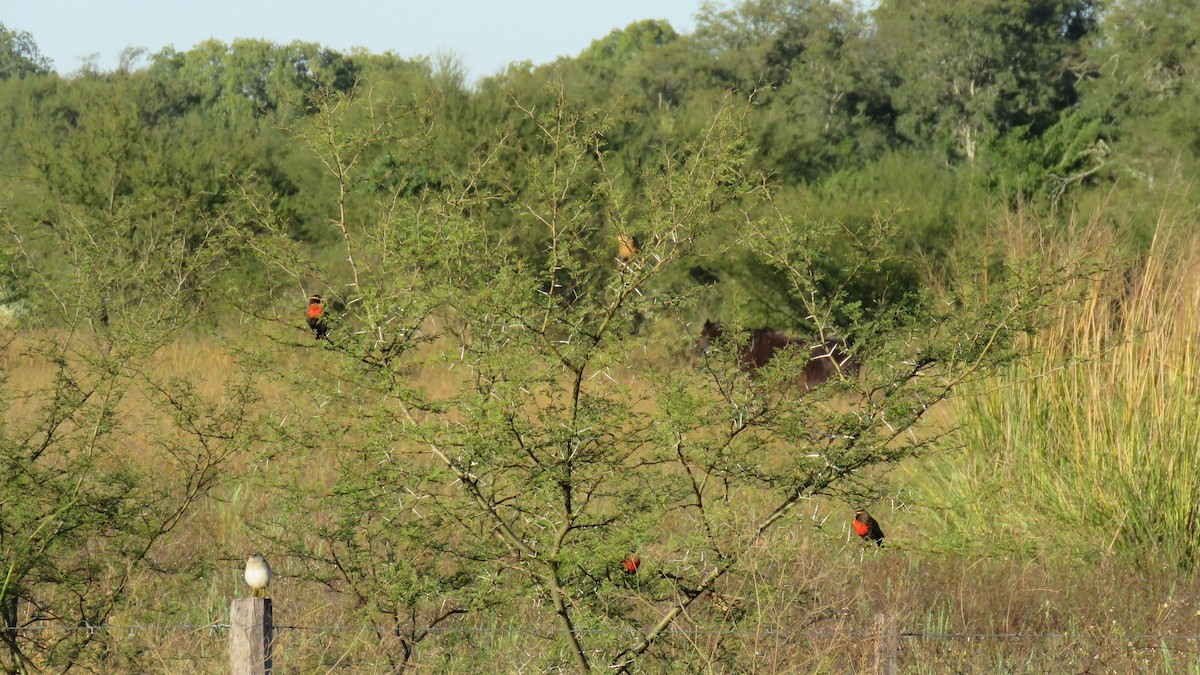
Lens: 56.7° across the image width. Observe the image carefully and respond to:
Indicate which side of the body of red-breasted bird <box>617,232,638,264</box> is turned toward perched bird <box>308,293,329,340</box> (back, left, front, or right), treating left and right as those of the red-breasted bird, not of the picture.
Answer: right

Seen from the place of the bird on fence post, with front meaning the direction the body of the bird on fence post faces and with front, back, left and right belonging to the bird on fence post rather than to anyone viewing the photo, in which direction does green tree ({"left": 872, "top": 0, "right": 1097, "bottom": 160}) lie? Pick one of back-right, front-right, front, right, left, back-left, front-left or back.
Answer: back-left

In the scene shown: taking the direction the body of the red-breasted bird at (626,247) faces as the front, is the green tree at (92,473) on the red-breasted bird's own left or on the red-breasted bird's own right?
on the red-breasted bird's own right

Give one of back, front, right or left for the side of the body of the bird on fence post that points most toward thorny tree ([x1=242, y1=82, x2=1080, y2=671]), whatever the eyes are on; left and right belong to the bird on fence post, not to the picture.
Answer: left

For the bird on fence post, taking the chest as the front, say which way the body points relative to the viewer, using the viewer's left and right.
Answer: facing the viewer

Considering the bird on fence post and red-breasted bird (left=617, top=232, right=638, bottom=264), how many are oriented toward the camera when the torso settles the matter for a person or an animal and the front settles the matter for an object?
2

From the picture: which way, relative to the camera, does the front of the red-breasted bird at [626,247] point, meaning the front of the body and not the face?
toward the camera

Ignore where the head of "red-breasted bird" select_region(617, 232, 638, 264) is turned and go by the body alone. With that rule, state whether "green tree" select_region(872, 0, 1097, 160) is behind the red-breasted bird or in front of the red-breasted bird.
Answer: behind
